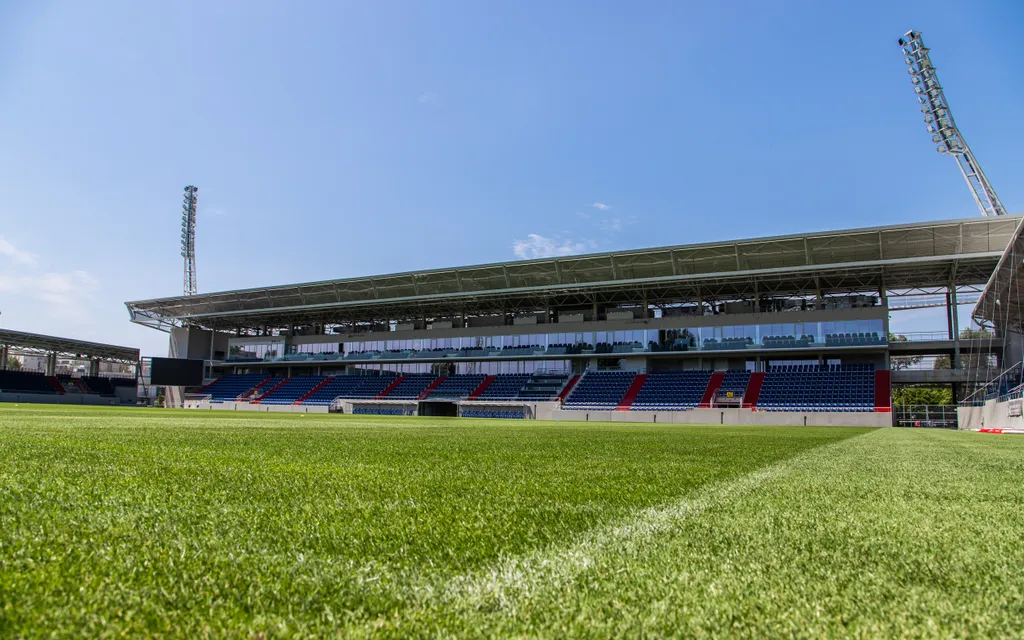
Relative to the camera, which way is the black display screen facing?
toward the camera

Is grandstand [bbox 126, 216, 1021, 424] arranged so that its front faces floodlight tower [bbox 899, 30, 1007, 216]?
no

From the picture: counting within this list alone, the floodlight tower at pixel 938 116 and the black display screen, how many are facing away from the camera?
0

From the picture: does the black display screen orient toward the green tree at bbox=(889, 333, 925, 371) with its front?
no

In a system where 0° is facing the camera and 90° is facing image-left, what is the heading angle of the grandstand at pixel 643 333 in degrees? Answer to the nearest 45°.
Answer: approximately 45°

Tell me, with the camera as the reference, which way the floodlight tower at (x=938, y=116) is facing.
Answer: facing the viewer and to the left of the viewer

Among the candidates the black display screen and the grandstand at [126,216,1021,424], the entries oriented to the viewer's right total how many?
0

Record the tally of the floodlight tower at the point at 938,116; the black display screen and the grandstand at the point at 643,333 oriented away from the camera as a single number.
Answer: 0
